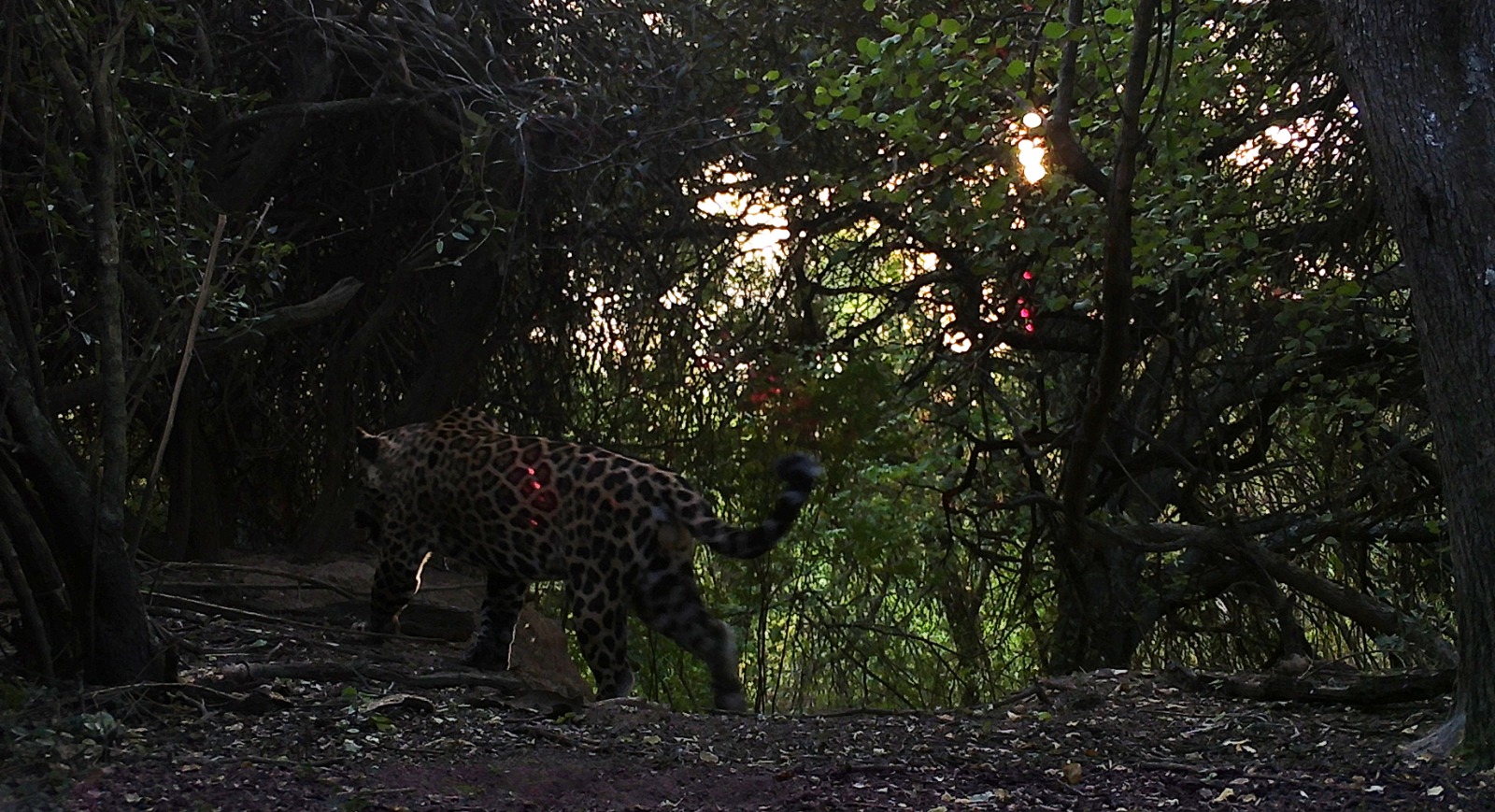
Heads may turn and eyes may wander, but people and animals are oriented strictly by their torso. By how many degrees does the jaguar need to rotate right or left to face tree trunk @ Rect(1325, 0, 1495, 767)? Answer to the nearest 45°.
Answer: approximately 180°

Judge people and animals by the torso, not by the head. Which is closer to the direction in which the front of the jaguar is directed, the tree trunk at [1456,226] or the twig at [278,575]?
the twig

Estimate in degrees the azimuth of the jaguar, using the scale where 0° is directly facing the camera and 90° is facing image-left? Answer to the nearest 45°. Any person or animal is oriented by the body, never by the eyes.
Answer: approximately 135°

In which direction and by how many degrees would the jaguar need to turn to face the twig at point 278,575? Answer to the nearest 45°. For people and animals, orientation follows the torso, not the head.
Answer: approximately 45° to its left
